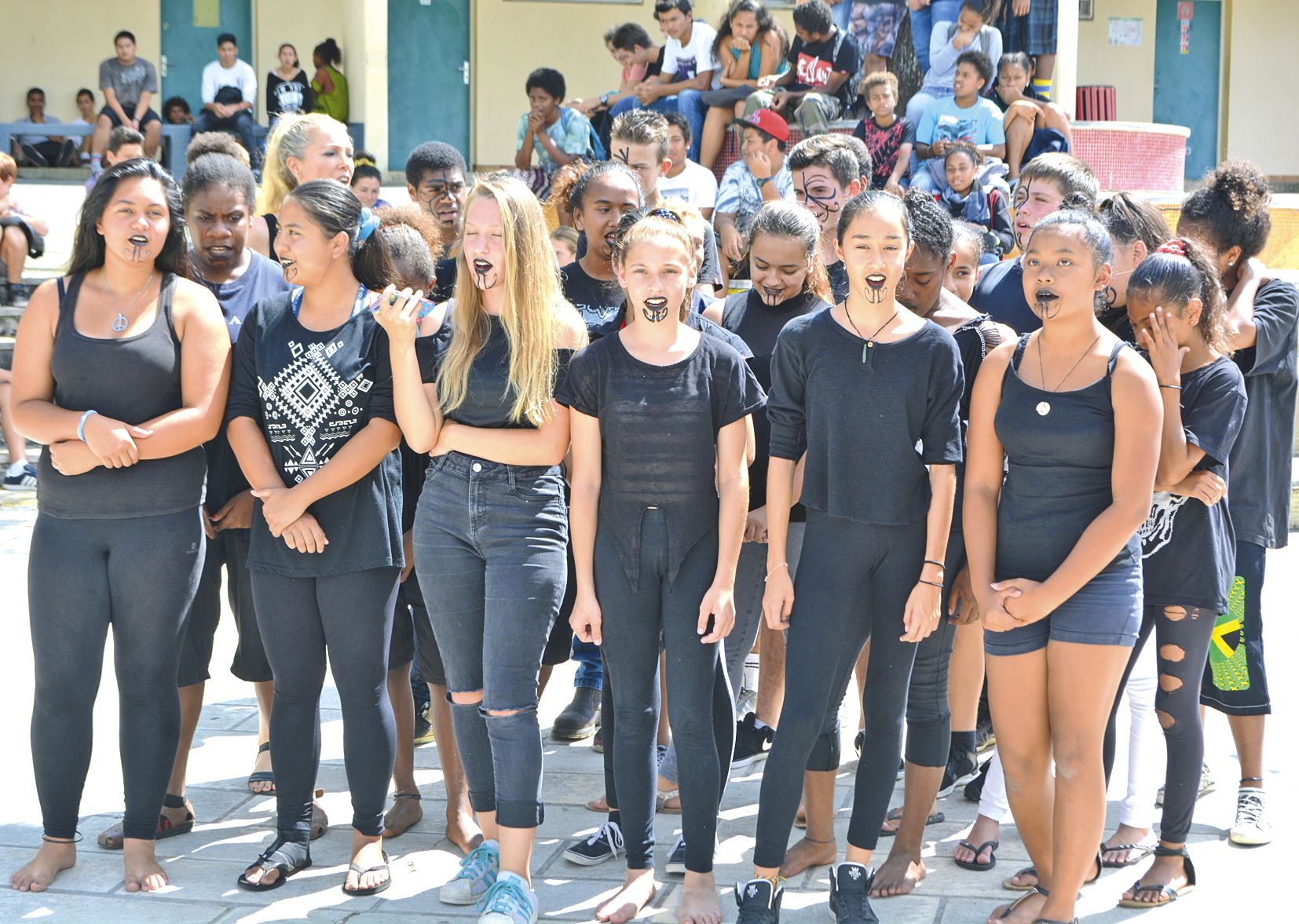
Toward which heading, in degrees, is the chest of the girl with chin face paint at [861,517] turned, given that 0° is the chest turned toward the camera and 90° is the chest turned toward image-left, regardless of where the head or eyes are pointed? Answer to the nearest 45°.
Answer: approximately 0°

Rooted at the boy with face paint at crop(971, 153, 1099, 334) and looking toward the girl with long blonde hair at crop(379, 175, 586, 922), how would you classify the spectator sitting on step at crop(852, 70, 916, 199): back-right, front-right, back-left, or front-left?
back-right

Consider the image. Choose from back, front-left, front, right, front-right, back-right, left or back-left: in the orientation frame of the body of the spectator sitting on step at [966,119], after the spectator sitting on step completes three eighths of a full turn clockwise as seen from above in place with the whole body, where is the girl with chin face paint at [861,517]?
back

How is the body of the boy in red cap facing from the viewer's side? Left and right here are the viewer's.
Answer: facing the viewer and to the left of the viewer

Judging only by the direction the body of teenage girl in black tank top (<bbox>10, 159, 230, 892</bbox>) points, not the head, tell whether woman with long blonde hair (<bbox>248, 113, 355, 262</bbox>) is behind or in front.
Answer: behind

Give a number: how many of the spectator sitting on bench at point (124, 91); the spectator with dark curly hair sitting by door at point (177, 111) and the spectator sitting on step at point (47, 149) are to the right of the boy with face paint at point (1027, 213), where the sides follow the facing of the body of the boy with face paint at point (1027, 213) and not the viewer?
3

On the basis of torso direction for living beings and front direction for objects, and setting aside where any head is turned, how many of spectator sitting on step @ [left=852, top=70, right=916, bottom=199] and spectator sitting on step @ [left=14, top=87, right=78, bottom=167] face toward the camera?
2

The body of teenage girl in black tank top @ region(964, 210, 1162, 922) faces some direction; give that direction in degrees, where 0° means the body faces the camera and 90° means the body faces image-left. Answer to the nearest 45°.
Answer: approximately 45°

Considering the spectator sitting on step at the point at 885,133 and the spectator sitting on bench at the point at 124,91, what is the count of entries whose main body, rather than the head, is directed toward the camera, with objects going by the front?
2

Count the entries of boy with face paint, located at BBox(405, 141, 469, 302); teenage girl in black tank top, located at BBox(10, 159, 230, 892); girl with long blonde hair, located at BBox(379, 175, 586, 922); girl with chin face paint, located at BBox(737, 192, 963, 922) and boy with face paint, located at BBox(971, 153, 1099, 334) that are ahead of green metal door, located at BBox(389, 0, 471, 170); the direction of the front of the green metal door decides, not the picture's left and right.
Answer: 5

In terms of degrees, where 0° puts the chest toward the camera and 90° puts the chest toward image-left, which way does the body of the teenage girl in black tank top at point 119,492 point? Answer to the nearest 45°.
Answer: approximately 0°

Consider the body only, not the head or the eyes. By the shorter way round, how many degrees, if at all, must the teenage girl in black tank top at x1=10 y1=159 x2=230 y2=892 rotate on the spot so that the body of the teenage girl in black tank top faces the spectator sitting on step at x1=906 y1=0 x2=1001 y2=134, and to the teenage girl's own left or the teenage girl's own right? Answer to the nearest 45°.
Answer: approximately 135° to the teenage girl's own left

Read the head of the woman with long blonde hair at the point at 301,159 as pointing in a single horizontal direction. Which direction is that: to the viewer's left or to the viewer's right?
to the viewer's right
